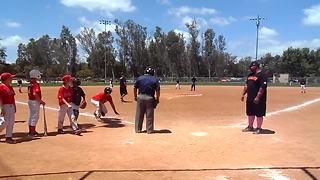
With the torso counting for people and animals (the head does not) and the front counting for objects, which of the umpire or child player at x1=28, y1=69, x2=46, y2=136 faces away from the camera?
the umpire

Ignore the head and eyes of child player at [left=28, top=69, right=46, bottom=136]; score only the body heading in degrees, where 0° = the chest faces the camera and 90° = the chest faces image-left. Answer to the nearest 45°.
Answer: approximately 270°

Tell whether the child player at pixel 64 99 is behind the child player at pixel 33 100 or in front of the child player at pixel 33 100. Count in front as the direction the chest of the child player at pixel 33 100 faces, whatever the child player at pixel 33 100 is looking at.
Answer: in front

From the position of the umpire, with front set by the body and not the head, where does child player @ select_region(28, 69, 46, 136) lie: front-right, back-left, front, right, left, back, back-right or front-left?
left

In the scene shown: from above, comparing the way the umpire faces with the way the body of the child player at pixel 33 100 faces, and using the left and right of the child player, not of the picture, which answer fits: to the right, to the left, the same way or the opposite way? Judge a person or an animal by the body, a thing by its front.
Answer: to the left

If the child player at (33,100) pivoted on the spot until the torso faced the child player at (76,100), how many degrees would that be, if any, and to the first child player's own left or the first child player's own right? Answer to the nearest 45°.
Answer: approximately 45° to the first child player's own left

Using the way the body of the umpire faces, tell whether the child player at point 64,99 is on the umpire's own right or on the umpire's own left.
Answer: on the umpire's own left

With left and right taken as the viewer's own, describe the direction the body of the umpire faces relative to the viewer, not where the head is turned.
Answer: facing away from the viewer

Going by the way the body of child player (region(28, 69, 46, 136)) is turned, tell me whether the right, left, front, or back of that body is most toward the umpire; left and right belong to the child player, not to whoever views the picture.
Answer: front
